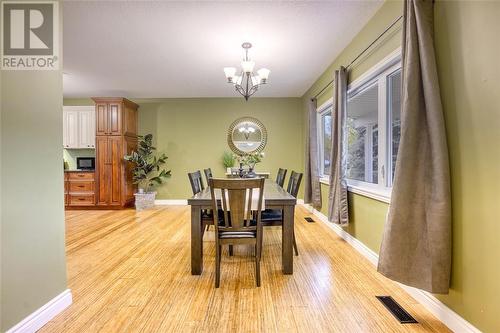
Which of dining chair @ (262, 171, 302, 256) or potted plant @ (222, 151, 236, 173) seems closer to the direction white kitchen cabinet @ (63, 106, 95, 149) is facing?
the dining chair

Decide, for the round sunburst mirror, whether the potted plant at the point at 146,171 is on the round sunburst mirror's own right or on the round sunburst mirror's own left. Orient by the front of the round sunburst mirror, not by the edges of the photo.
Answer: on the round sunburst mirror's own right

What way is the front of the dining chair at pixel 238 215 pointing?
away from the camera

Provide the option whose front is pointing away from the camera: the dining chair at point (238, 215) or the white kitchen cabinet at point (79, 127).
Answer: the dining chair

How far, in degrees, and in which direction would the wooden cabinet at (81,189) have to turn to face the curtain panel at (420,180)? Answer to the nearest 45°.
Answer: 0° — it already faces it

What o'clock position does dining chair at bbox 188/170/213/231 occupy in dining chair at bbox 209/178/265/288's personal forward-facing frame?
dining chair at bbox 188/170/213/231 is roughly at 11 o'clock from dining chair at bbox 209/178/265/288.

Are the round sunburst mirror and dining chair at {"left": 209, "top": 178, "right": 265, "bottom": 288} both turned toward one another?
yes

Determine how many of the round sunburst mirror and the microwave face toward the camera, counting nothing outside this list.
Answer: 2
